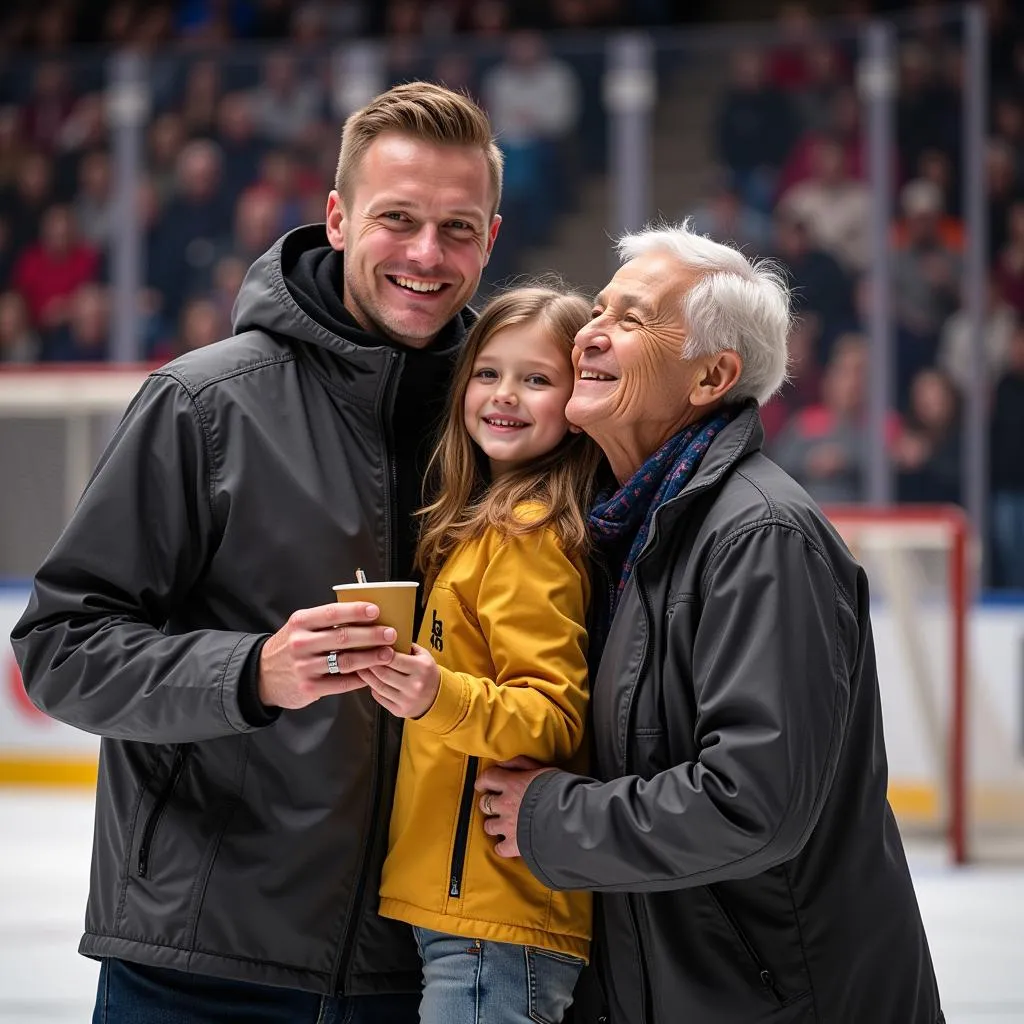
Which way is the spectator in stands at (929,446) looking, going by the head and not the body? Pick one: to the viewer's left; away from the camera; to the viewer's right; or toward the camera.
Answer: toward the camera

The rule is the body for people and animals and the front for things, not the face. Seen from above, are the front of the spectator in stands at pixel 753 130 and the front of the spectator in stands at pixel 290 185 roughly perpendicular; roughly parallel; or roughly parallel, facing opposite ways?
roughly parallel

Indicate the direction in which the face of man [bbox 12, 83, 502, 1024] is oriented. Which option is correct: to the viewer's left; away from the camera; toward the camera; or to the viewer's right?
toward the camera

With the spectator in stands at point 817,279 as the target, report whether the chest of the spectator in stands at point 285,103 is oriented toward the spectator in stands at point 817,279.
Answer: no

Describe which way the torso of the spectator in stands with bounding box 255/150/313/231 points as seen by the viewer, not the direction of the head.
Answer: toward the camera

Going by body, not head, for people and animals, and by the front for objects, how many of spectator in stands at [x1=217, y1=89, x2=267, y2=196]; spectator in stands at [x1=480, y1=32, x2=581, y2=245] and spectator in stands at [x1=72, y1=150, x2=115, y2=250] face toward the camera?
3

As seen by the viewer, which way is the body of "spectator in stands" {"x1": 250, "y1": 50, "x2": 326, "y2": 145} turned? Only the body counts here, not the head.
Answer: toward the camera

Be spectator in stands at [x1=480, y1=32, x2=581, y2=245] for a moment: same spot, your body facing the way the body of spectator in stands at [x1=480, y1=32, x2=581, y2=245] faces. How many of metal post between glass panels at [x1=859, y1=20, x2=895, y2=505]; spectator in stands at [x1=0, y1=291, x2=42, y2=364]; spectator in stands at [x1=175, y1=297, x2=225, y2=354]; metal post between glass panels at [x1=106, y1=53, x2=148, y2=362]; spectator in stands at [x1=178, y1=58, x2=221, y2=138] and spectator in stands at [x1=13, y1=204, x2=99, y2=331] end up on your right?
5

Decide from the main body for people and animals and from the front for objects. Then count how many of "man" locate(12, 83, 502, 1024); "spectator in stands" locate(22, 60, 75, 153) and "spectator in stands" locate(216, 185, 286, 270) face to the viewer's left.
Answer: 0

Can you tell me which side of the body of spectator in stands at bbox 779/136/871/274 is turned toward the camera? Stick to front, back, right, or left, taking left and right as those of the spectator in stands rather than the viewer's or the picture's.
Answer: front

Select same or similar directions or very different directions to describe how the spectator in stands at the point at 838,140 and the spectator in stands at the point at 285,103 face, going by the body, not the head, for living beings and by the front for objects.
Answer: same or similar directions

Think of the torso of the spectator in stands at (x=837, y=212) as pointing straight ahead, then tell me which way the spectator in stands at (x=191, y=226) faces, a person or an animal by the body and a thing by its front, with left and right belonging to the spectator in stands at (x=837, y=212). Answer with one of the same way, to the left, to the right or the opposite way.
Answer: the same way

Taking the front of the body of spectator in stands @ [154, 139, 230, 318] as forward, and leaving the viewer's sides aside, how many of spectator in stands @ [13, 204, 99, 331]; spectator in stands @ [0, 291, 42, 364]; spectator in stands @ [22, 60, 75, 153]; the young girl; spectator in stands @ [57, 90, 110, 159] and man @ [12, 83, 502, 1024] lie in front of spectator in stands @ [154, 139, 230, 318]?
2

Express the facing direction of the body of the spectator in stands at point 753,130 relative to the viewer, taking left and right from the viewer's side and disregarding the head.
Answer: facing the viewer

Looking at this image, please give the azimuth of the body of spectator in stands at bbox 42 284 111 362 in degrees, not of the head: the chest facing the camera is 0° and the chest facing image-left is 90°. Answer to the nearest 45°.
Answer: approximately 0°

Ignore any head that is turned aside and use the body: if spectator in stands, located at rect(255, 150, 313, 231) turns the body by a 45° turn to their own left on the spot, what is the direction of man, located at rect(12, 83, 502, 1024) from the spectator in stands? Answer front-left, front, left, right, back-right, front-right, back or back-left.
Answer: front-right

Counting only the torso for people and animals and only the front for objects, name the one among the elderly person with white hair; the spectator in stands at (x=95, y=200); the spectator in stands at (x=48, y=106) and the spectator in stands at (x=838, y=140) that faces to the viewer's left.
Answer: the elderly person with white hair

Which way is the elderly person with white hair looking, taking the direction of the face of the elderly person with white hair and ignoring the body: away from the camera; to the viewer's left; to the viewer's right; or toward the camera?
to the viewer's left
